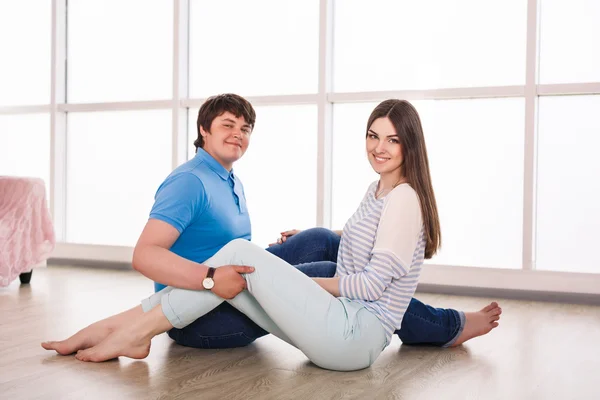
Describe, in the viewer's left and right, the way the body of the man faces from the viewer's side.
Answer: facing to the right of the viewer

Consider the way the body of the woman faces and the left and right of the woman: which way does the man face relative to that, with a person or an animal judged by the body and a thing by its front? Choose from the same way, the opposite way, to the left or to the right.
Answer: the opposite way

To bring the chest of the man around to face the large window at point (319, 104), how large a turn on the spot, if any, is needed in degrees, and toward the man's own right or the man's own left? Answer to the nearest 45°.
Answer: approximately 90° to the man's own left

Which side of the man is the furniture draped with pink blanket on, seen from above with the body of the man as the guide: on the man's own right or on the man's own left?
on the man's own left

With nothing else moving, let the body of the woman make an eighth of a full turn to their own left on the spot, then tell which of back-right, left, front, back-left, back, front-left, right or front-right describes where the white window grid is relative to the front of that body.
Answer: back-right

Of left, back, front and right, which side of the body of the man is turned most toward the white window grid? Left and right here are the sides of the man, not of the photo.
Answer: left

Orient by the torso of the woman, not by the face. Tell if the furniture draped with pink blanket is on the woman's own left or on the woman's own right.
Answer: on the woman's own right

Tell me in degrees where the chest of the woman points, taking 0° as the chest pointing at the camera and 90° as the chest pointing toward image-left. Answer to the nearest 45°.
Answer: approximately 90°

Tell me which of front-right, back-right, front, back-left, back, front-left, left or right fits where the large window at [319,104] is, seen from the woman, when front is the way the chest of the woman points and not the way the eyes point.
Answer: right
